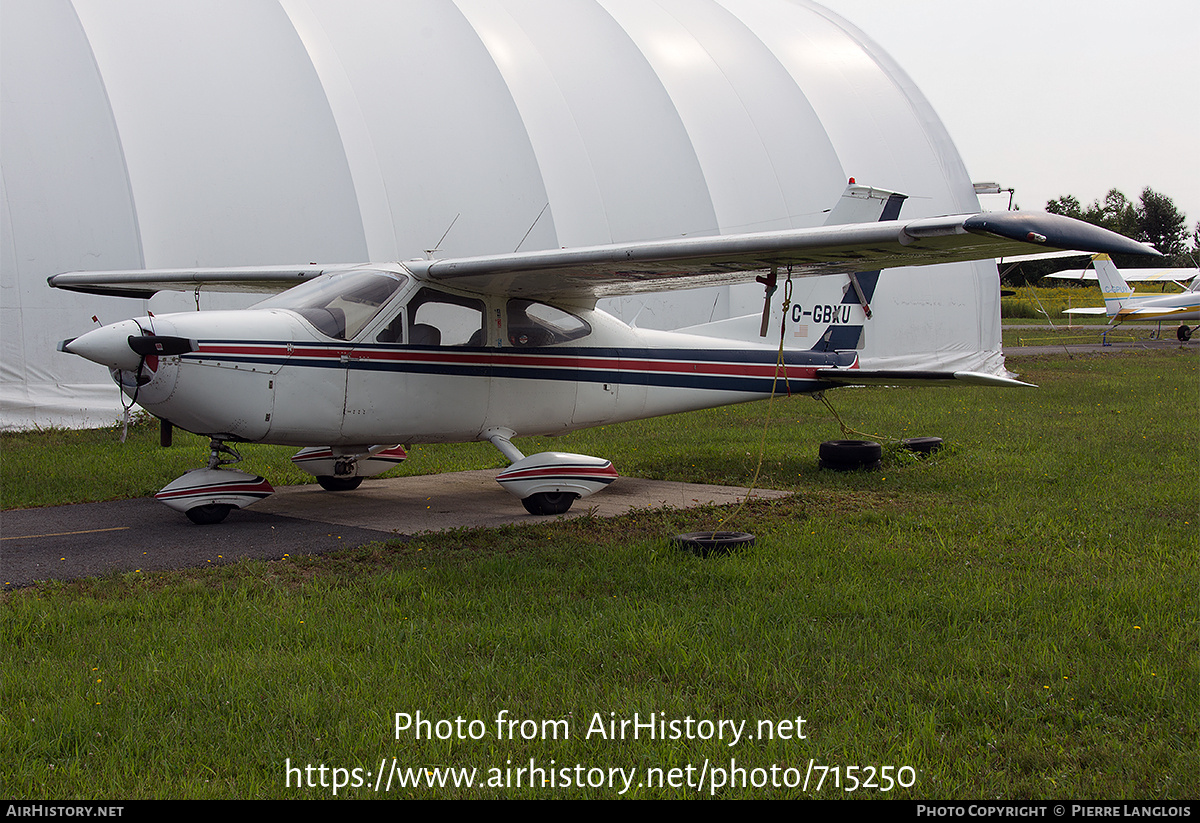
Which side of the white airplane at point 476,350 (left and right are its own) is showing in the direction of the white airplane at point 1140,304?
back

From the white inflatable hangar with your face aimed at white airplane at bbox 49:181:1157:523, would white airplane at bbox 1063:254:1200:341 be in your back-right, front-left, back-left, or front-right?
back-left

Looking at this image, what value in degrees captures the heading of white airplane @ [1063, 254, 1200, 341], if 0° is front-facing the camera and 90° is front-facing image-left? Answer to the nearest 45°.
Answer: approximately 225°

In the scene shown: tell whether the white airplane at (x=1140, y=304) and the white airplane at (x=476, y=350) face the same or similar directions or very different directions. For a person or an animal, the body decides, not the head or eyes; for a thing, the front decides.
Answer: very different directions

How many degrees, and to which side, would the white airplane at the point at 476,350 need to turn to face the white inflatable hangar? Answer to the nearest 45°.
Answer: approximately 135° to its right

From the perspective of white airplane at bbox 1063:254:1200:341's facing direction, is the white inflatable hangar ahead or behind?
behind

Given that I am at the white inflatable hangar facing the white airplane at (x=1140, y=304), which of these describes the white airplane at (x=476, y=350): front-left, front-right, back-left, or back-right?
back-right

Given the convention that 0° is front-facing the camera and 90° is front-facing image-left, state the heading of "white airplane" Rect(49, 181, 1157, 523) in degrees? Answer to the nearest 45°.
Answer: approximately 45°

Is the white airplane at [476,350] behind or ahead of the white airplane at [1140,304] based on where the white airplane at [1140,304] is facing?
behind
